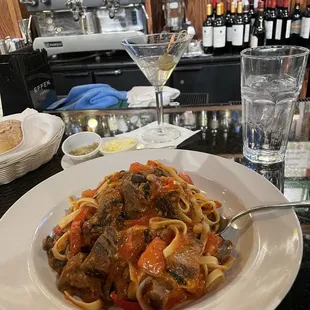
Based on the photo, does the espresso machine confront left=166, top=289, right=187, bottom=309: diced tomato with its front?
yes

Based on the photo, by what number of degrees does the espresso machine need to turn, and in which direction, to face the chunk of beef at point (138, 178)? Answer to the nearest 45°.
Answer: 0° — it already faces it

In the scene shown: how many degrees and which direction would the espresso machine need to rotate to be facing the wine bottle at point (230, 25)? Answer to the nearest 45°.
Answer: approximately 90° to its left

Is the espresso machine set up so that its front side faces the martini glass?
yes

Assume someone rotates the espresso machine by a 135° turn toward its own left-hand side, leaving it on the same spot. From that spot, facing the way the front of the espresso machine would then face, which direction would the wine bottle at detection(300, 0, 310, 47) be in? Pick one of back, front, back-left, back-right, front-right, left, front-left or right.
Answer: front-right

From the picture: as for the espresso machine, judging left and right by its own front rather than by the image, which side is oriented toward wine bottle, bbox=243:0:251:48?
left

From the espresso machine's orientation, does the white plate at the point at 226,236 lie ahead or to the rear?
ahead

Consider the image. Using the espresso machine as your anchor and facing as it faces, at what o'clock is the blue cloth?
The blue cloth is roughly at 12 o'clock from the espresso machine.

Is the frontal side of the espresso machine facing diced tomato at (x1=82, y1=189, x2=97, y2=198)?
yes

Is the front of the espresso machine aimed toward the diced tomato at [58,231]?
yes
